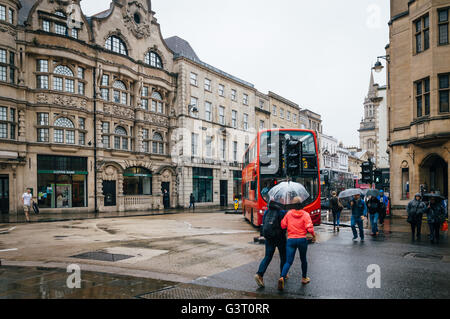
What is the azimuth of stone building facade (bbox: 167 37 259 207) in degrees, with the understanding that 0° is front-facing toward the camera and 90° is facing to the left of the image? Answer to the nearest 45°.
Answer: approximately 315°

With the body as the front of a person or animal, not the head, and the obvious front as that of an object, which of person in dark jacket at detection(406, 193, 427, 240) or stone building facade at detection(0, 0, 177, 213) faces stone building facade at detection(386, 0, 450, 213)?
stone building facade at detection(0, 0, 177, 213)

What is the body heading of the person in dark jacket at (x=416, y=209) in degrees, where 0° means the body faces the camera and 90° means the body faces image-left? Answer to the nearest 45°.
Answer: approximately 0°

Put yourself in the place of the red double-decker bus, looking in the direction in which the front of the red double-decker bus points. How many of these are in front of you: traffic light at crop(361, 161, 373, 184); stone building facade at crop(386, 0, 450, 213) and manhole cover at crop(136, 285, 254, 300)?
1

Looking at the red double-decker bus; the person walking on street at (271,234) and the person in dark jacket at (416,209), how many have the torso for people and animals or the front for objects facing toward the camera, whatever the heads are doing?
2

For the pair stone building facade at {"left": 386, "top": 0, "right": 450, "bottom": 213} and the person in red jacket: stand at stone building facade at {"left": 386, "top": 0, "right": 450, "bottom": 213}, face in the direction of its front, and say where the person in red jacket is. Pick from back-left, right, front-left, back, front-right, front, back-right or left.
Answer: front-left

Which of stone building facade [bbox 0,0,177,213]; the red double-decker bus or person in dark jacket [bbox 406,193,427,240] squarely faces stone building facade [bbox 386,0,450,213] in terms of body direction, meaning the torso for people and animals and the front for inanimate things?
stone building facade [bbox 0,0,177,213]

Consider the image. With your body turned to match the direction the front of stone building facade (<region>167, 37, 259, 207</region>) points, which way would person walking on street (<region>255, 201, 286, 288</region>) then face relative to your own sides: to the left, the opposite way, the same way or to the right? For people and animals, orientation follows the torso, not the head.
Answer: to the left

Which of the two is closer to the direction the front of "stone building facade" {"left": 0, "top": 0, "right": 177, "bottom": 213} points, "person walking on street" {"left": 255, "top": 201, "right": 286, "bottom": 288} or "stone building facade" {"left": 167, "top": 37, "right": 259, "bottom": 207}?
the person walking on street

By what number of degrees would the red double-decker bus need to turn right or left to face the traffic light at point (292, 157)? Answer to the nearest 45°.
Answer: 0° — it already faces it
